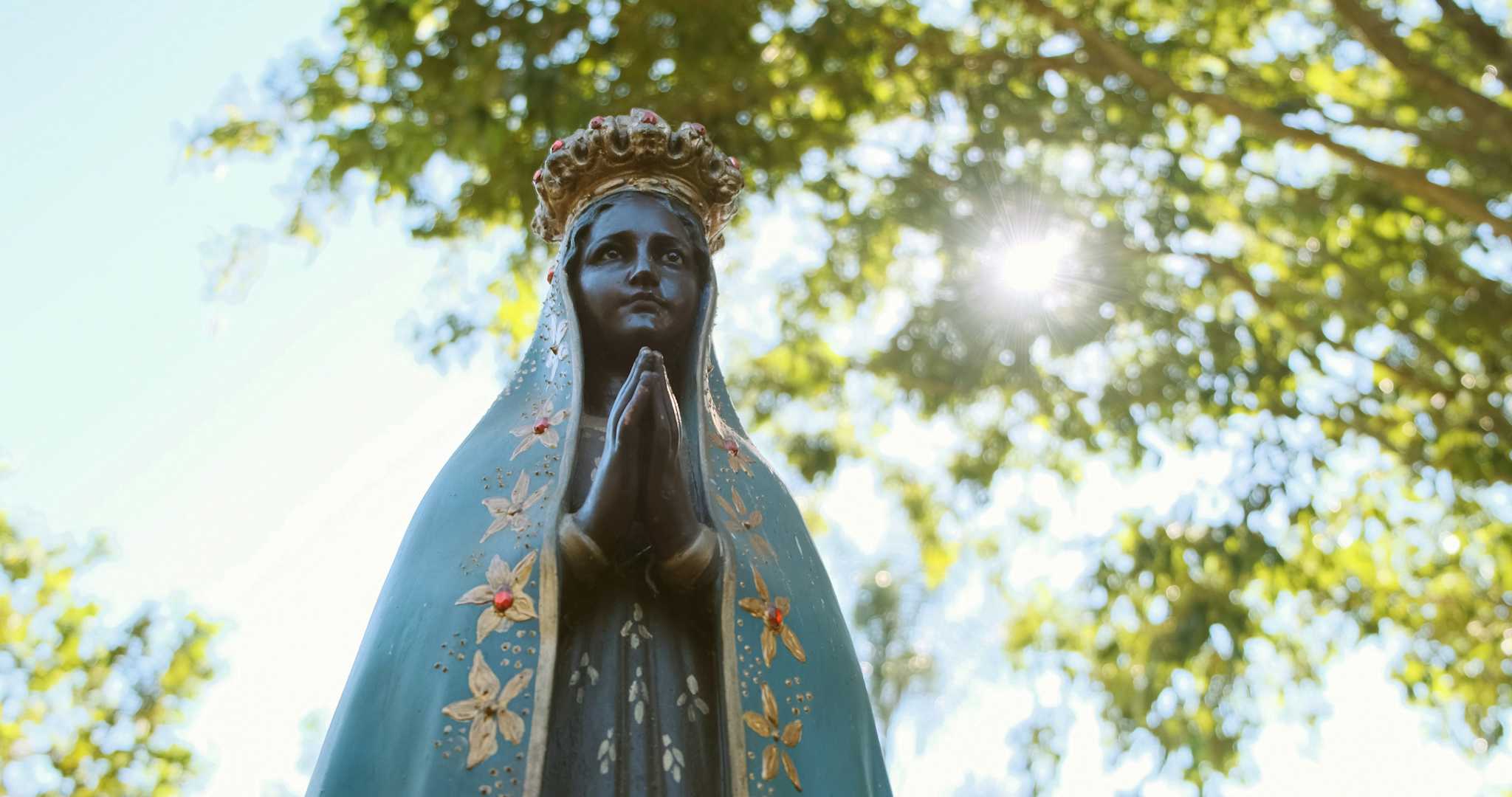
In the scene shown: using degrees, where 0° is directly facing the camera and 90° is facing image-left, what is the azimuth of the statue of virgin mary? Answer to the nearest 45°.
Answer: approximately 0°
